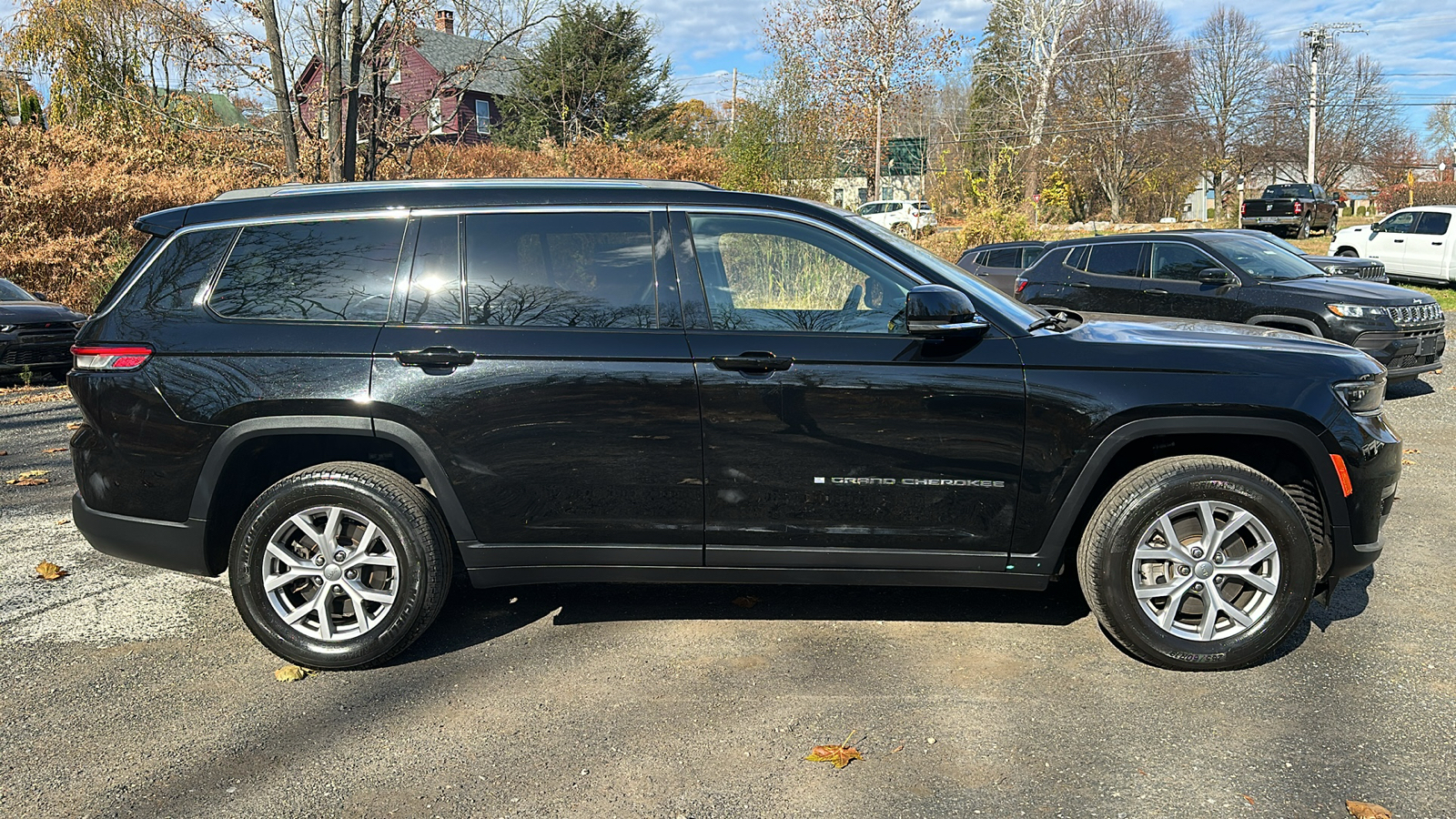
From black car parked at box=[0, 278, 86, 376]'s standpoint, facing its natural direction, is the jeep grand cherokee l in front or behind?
in front

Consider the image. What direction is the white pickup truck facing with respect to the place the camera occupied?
facing to the left of the viewer

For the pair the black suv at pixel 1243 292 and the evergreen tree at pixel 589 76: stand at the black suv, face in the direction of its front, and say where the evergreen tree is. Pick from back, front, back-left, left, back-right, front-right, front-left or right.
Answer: back

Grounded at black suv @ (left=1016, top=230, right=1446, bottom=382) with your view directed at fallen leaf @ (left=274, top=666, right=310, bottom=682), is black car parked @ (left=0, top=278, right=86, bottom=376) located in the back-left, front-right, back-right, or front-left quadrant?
front-right

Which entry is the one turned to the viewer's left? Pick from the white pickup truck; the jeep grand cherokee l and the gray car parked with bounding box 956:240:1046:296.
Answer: the white pickup truck

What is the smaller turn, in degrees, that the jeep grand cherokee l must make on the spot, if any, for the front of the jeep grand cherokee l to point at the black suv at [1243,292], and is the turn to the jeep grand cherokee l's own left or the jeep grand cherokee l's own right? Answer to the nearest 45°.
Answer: approximately 45° to the jeep grand cherokee l's own left

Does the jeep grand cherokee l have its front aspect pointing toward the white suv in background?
no

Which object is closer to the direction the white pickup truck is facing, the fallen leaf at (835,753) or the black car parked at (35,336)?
the black car parked

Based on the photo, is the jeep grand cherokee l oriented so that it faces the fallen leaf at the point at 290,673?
no

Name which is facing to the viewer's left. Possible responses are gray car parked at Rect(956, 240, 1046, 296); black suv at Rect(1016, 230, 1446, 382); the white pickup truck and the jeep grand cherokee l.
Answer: the white pickup truck

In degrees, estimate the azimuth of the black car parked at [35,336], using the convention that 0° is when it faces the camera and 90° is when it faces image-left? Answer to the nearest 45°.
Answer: approximately 315°

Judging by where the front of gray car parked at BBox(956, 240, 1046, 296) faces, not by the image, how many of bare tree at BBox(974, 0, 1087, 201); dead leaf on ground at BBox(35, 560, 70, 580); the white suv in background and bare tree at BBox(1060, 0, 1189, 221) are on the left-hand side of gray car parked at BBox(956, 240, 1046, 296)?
3

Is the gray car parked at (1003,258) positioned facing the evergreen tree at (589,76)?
no

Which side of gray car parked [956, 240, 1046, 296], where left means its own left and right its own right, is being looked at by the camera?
right

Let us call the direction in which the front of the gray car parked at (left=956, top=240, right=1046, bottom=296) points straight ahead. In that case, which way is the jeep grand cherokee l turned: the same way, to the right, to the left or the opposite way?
the same way

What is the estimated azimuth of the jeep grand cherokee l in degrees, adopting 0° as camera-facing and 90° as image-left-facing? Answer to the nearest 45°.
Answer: approximately 270°

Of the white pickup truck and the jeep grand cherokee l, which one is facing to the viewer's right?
the jeep grand cherokee l
